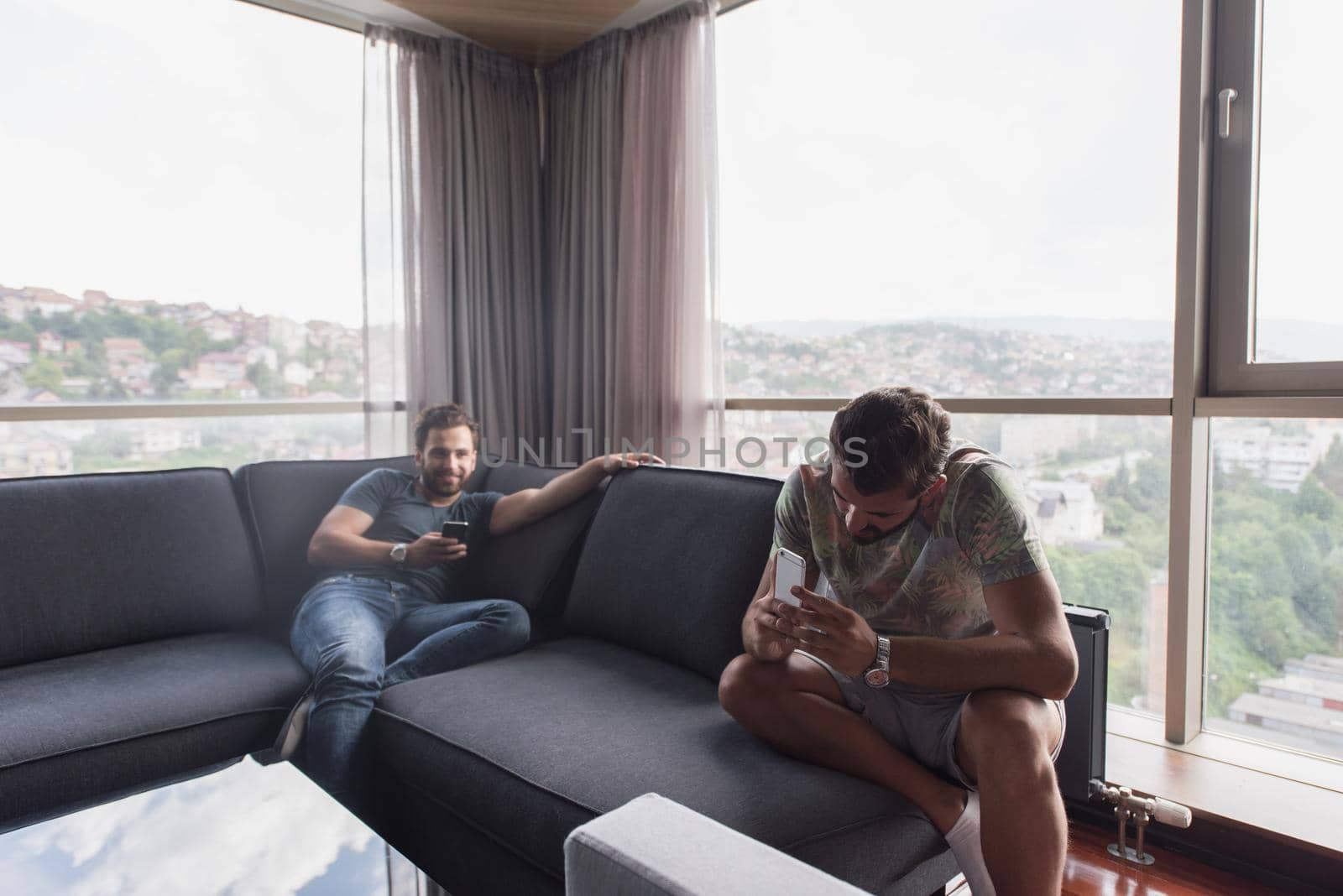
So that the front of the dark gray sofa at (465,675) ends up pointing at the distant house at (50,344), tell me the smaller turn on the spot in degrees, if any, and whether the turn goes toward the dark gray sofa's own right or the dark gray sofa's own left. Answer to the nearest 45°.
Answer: approximately 135° to the dark gray sofa's own right

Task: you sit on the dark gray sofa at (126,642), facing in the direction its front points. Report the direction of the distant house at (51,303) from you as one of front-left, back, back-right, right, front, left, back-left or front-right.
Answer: back-left

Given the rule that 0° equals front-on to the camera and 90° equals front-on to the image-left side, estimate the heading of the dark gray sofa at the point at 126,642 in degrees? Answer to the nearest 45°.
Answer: approximately 315°

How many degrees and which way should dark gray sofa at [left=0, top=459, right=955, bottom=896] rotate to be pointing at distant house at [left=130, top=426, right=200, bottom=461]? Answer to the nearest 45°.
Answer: approximately 135° to its right

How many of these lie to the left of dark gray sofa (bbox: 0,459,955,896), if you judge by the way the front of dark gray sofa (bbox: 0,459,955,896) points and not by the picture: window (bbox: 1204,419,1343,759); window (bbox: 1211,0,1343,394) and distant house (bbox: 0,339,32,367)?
2

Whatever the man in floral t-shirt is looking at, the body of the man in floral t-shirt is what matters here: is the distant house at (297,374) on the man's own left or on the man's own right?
on the man's own right

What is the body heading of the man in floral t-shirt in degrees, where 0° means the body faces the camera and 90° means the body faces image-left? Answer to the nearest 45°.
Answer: approximately 45°

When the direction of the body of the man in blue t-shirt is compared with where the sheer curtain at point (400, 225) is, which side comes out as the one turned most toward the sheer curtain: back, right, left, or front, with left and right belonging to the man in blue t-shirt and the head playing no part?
back

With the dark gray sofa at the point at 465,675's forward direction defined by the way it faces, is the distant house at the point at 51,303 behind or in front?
behind
